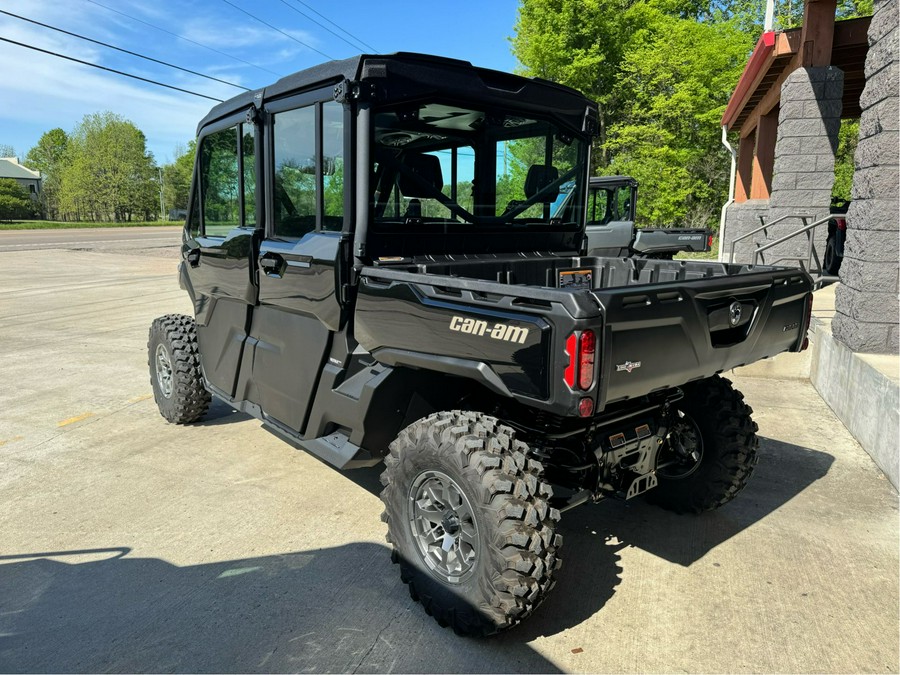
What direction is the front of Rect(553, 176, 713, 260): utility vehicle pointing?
to the viewer's left

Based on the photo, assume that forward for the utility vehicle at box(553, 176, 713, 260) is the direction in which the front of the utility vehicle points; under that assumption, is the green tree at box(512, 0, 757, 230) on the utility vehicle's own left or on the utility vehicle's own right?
on the utility vehicle's own right

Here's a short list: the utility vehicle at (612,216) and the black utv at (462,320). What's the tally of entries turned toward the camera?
0

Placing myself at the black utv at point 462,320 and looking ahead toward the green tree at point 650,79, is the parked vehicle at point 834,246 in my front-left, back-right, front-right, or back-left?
front-right

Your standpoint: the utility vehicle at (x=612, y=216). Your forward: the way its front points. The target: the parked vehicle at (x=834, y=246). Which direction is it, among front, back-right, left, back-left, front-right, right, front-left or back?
back

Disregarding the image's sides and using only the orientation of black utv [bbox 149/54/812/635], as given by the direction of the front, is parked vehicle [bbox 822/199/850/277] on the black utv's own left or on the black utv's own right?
on the black utv's own right

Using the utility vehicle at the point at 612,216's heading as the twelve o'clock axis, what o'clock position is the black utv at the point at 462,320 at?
The black utv is roughly at 9 o'clock from the utility vehicle.

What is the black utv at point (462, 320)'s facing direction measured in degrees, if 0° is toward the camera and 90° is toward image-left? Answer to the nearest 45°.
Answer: approximately 135°
